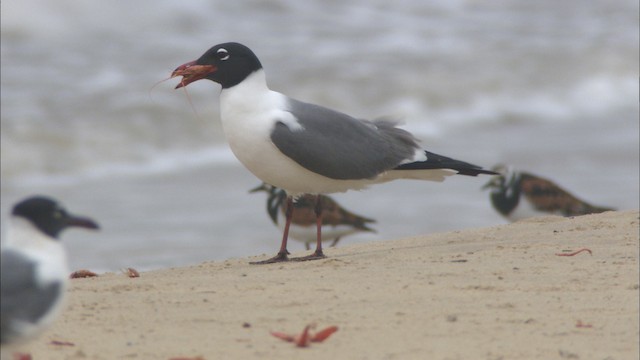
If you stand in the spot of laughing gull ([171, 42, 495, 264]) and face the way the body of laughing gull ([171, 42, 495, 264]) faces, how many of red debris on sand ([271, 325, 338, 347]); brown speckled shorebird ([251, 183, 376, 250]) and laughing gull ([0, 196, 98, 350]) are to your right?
1

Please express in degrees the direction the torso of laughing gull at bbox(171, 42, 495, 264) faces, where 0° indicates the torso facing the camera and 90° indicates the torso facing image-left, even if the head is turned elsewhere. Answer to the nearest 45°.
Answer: approximately 90°

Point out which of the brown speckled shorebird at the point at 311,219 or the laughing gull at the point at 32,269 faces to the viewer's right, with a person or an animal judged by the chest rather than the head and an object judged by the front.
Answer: the laughing gull

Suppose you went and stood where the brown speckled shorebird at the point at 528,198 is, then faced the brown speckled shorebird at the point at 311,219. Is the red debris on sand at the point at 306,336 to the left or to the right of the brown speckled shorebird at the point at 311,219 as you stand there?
left

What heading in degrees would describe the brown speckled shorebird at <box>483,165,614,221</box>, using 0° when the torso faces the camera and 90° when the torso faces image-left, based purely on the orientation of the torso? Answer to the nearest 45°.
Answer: approximately 90°

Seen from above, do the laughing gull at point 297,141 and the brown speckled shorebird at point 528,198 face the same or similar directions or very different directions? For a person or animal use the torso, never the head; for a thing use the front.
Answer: same or similar directions

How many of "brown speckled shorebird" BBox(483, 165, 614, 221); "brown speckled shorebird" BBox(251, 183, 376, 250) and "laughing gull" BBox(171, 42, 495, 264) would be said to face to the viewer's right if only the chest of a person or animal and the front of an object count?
0

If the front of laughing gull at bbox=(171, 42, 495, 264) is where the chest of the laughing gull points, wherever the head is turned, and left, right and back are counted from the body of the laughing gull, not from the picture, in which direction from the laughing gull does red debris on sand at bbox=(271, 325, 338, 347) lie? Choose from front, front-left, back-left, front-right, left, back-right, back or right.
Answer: left

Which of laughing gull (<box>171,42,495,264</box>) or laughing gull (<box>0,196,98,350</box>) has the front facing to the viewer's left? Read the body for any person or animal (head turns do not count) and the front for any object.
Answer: laughing gull (<box>171,42,495,264</box>)

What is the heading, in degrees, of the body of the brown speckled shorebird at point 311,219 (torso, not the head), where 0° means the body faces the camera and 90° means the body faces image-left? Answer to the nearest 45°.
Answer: approximately 90°

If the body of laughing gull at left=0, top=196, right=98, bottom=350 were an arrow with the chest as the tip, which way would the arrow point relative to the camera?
to the viewer's right

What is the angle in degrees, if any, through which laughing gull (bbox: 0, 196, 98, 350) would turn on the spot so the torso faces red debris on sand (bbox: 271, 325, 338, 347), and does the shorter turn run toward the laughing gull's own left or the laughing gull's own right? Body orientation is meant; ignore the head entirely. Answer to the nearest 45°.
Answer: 0° — it already faces it

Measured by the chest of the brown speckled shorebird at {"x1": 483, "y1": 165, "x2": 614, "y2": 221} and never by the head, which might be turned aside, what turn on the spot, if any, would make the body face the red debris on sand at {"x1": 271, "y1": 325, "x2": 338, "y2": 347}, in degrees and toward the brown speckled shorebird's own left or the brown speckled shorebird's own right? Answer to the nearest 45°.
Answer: approximately 90° to the brown speckled shorebird's own left

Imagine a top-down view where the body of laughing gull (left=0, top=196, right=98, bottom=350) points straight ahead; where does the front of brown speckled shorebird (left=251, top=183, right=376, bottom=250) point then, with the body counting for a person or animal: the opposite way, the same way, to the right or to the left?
the opposite way
